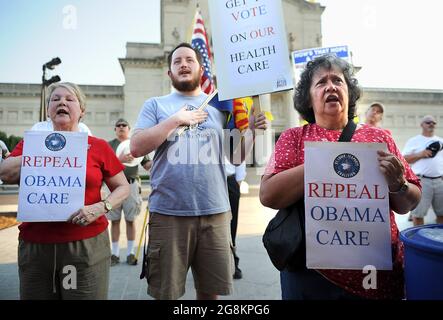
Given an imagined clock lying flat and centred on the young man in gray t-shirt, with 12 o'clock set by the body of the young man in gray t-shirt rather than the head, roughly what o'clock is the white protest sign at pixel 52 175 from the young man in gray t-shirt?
The white protest sign is roughly at 2 o'clock from the young man in gray t-shirt.

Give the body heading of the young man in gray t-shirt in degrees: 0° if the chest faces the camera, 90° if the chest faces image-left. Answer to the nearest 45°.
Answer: approximately 0°

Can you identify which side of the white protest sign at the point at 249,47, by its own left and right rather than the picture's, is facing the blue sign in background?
back

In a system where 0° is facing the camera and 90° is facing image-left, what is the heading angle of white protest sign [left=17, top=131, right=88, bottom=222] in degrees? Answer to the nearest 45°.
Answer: approximately 0°

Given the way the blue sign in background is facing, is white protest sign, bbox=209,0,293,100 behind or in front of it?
in front
